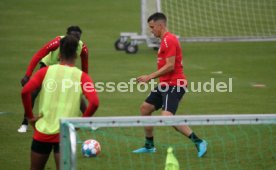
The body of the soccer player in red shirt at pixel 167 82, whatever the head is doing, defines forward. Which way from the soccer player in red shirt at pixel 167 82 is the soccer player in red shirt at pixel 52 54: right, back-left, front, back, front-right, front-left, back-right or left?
front

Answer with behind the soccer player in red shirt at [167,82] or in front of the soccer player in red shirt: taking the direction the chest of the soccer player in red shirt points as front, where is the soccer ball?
in front

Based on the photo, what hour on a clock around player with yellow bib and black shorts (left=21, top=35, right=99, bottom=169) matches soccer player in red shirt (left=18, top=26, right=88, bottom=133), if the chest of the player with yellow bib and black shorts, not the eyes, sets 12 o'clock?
The soccer player in red shirt is roughly at 12 o'clock from the player with yellow bib and black shorts.

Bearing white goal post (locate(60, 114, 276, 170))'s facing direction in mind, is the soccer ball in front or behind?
in front

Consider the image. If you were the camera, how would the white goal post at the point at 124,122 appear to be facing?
facing away from the viewer

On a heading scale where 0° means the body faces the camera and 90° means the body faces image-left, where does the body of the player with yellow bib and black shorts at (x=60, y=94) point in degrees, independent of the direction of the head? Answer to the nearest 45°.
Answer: approximately 180°

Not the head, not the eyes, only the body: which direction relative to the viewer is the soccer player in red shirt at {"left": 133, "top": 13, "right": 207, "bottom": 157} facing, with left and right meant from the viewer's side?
facing to the left of the viewer

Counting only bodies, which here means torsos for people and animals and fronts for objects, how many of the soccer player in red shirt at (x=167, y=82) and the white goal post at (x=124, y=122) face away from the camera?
1

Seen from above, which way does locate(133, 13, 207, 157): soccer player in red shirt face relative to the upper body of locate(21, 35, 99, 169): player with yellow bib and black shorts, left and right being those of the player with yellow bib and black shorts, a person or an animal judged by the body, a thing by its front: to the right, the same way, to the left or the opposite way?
to the left

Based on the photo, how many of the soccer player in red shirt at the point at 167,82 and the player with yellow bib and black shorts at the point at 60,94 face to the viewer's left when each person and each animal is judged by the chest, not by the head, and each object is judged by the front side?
1

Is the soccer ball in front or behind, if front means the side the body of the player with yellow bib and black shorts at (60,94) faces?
in front

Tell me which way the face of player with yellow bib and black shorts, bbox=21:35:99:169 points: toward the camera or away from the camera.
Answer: away from the camera
